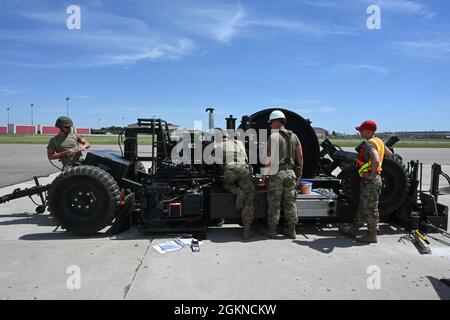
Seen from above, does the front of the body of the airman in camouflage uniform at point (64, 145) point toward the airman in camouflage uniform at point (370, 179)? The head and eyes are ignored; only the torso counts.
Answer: yes

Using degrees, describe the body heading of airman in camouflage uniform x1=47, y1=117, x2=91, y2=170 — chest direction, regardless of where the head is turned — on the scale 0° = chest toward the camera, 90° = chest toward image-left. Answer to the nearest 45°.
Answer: approximately 315°

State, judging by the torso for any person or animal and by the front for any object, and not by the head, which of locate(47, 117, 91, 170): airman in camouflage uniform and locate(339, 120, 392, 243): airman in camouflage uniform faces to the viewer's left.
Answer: locate(339, 120, 392, 243): airman in camouflage uniform

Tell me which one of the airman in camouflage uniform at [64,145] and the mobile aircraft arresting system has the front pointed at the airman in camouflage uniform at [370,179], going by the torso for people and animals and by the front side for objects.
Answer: the airman in camouflage uniform at [64,145]

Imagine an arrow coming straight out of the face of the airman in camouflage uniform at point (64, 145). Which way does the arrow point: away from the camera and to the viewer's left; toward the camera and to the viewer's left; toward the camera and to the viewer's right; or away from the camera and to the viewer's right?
toward the camera and to the viewer's right

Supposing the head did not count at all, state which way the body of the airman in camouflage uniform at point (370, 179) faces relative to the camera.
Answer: to the viewer's left

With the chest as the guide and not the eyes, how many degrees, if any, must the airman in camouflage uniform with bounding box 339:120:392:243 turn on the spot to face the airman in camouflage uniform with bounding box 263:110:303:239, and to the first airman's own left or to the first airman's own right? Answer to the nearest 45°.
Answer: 0° — they already face them

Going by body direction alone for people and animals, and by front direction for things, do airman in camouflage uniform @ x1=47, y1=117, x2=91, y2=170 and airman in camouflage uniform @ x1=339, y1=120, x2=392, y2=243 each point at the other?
yes

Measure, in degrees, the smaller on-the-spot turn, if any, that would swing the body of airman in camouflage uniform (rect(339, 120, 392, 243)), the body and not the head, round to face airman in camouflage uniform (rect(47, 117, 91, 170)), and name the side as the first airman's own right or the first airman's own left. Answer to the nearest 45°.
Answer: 0° — they already face them

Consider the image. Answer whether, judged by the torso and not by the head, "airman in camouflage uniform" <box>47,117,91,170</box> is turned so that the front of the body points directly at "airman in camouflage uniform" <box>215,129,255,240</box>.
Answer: yes

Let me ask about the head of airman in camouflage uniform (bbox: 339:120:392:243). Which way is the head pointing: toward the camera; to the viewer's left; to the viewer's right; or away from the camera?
to the viewer's left

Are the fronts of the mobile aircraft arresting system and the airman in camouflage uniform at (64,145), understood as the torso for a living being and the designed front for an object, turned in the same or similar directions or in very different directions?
very different directions

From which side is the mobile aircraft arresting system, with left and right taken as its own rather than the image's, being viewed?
left
